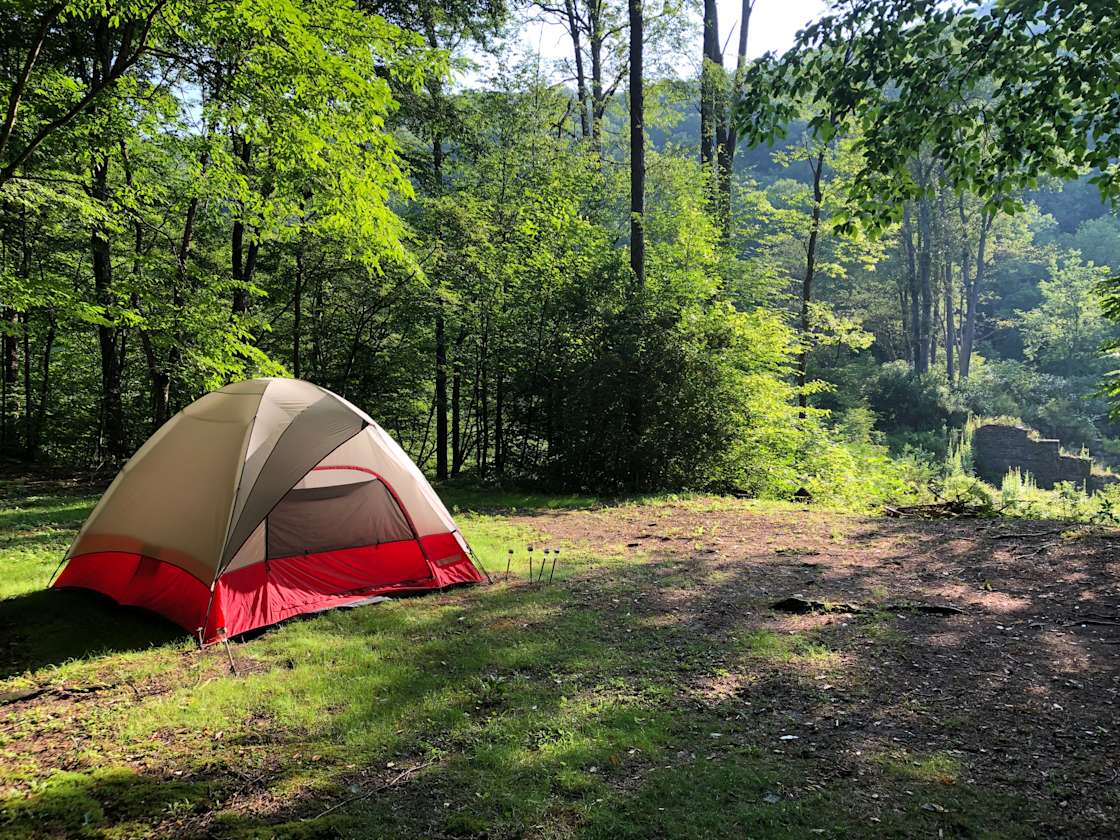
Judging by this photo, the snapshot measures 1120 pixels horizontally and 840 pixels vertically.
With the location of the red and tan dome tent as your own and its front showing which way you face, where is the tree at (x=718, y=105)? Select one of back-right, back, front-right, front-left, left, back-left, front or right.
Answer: left

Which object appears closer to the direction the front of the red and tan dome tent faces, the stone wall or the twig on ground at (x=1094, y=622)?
the twig on ground

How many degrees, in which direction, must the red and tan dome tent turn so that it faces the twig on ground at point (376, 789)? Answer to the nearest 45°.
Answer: approximately 45° to its right

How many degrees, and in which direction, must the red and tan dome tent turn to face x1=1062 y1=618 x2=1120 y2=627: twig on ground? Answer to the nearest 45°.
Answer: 0° — it already faces it

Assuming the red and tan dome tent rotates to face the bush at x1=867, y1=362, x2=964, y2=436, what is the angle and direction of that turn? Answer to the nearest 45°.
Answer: approximately 90° to its left

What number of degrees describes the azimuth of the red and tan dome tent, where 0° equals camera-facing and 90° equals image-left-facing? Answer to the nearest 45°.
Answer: approximately 315°

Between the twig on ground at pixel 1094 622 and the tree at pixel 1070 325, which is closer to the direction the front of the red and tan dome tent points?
the twig on ground

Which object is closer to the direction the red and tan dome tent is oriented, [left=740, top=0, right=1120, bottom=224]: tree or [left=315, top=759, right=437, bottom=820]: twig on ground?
the twig on ground
